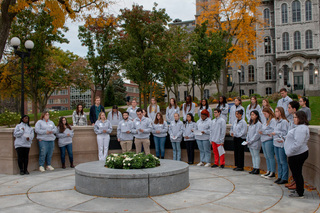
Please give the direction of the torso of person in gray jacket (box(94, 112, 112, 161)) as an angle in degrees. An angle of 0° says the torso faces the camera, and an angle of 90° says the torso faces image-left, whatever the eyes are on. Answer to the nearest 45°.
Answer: approximately 0°

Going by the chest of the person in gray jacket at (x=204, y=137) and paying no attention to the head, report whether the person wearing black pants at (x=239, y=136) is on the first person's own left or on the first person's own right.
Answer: on the first person's own left

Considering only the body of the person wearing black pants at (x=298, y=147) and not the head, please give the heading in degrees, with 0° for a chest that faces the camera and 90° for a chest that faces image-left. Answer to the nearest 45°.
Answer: approximately 90°

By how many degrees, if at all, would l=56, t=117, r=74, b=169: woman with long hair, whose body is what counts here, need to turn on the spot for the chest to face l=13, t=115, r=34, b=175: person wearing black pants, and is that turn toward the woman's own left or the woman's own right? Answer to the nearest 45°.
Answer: approximately 90° to the woman's own right

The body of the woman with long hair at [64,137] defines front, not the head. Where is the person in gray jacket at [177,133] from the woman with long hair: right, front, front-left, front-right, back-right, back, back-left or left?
front-left

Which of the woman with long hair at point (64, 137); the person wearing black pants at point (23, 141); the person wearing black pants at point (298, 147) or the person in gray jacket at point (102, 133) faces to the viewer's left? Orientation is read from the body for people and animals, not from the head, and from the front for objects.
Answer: the person wearing black pants at point (298, 147)

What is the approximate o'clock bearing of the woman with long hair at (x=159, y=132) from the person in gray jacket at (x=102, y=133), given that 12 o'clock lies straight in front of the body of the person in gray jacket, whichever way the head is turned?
The woman with long hair is roughly at 9 o'clock from the person in gray jacket.

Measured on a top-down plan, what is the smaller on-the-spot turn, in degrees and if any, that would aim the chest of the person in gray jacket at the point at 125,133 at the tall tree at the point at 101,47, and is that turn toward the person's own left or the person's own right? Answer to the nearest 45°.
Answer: approximately 180°

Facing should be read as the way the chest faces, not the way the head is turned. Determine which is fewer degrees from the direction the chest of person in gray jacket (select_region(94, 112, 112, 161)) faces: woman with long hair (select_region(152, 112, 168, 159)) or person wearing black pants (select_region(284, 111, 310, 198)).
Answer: the person wearing black pants

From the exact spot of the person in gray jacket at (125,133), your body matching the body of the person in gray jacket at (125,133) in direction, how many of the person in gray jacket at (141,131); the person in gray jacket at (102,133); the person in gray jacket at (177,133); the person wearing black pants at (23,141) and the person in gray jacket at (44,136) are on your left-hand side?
2

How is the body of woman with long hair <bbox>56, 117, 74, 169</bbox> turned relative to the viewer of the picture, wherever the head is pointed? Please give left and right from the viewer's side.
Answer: facing the viewer and to the right of the viewer
